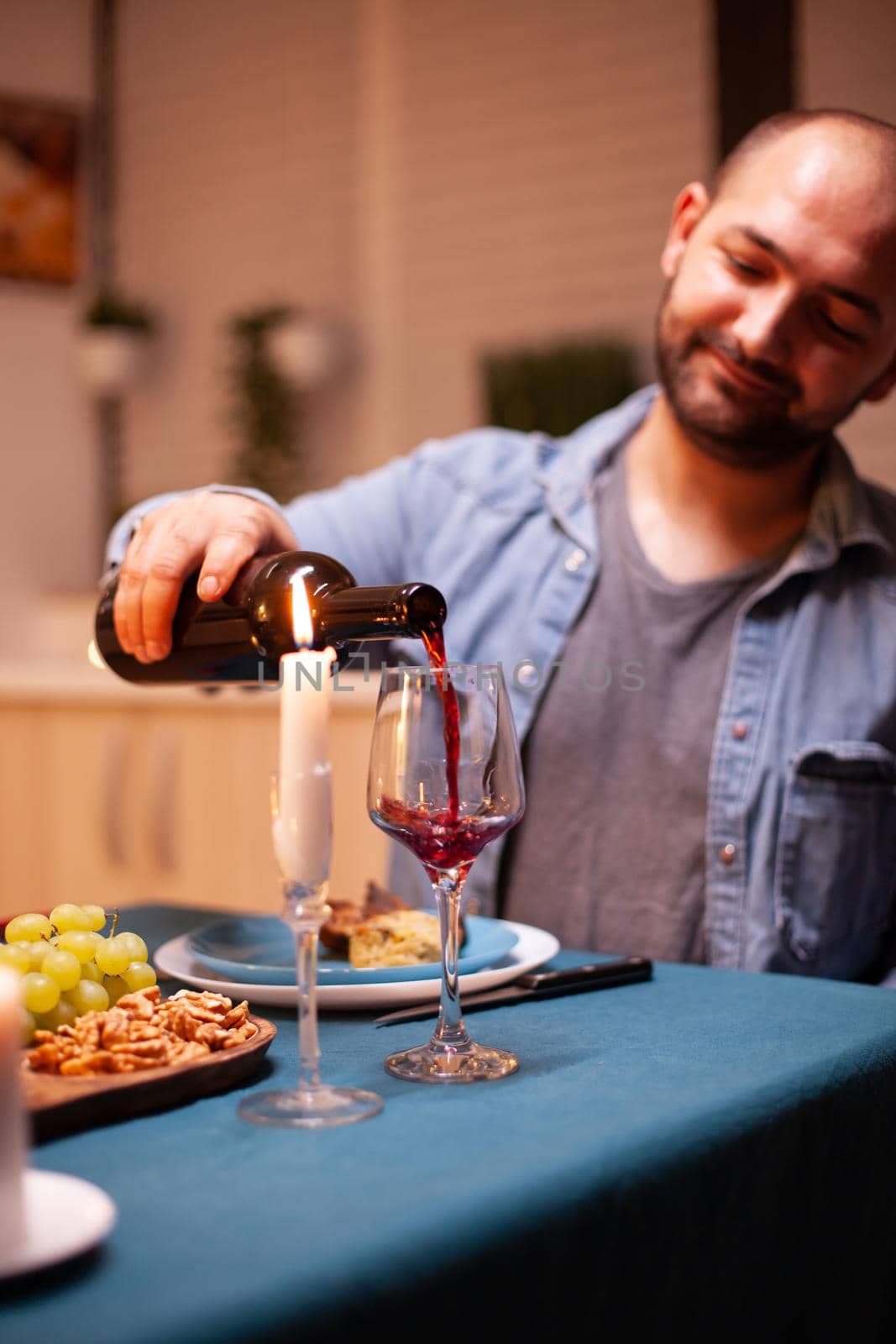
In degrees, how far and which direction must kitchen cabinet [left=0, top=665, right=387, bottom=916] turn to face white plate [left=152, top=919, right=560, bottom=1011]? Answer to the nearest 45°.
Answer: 0° — it already faces it

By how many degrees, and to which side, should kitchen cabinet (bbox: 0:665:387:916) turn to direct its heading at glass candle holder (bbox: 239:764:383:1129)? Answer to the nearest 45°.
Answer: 0° — it already faces it

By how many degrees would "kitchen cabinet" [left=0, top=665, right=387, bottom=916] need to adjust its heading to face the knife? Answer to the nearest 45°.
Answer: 0° — it already faces it

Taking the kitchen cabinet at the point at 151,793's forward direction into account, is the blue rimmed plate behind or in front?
in front

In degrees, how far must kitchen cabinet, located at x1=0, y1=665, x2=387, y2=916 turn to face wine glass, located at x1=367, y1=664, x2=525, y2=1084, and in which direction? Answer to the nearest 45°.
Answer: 0° — it already faces it

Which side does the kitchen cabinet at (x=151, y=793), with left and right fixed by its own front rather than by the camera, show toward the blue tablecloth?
front

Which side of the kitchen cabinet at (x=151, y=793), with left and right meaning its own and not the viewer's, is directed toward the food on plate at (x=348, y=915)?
front

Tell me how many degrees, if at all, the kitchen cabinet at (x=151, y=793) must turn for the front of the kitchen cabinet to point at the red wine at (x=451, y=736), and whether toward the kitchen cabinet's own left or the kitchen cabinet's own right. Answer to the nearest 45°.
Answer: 0° — it already faces it

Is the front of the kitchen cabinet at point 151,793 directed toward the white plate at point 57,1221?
yes

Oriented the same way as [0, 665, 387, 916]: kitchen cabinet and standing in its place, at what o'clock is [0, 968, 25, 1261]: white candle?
The white candle is roughly at 12 o'clock from the kitchen cabinet.

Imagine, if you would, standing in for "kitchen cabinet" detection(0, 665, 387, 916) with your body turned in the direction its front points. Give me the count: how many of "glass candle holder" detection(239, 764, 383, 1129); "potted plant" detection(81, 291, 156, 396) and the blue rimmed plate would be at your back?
1

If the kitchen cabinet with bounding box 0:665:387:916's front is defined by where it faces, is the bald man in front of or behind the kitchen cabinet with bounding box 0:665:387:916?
in front

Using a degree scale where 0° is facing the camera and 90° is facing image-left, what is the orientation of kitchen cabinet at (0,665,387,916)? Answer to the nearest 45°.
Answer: approximately 0°
